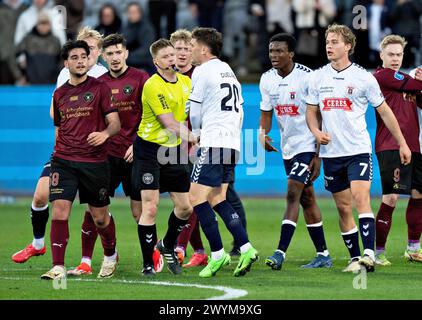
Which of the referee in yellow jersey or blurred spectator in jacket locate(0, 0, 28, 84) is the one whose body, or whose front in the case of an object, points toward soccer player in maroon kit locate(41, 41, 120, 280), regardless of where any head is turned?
the blurred spectator in jacket

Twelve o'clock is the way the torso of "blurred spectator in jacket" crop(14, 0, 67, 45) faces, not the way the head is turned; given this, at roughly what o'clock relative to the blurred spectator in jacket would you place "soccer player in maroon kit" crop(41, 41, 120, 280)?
The soccer player in maroon kit is roughly at 12 o'clock from the blurred spectator in jacket.

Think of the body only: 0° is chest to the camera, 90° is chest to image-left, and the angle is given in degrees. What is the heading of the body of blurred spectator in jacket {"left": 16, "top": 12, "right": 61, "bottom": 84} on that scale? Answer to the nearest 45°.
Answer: approximately 0°

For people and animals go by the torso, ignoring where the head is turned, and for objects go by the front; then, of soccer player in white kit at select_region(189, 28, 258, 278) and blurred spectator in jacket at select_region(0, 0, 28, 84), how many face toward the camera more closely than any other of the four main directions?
1

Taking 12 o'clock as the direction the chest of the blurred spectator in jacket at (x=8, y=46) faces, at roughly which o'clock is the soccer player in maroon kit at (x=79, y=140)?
The soccer player in maroon kit is roughly at 12 o'clock from the blurred spectator in jacket.

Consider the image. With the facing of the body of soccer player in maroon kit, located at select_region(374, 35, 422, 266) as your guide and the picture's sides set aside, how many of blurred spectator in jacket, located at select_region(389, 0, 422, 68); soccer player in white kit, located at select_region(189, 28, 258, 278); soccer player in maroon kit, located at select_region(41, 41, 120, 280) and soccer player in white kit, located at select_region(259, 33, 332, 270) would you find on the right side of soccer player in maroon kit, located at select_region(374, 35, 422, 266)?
3

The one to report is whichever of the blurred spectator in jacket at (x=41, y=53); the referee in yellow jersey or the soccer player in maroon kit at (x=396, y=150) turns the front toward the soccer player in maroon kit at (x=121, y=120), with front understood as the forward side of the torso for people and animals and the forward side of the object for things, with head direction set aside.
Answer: the blurred spectator in jacket

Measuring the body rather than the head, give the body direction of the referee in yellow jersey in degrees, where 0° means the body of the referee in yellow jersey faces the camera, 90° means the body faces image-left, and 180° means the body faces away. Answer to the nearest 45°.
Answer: approximately 315°
